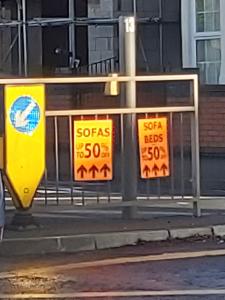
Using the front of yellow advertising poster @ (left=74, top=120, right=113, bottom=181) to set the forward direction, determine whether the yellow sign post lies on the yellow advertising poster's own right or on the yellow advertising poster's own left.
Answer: on the yellow advertising poster's own right

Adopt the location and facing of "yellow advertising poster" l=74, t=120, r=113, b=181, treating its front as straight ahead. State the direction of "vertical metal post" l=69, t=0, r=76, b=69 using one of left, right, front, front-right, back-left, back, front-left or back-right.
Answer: back

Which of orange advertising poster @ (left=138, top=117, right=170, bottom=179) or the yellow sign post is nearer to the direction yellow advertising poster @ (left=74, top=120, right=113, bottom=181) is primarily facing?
the yellow sign post

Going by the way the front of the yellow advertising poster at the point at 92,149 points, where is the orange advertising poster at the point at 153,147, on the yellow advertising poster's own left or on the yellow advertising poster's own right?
on the yellow advertising poster's own left

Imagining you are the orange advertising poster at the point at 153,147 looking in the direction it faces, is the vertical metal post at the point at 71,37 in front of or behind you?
behind

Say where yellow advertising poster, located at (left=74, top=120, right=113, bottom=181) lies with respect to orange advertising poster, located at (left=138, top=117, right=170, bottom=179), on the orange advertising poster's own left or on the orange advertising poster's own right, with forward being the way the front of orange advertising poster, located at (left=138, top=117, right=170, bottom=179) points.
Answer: on the orange advertising poster's own right

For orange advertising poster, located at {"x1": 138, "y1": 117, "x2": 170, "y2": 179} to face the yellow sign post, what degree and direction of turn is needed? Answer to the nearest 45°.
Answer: approximately 45° to its right

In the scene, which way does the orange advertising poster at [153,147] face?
toward the camera

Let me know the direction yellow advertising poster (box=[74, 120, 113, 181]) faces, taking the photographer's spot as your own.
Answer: facing the viewer

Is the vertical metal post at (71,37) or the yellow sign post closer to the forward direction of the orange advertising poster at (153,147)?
the yellow sign post

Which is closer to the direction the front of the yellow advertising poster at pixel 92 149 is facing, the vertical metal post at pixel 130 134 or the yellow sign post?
the yellow sign post

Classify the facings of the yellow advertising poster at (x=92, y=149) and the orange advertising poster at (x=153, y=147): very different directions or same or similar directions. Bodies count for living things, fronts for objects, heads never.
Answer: same or similar directions

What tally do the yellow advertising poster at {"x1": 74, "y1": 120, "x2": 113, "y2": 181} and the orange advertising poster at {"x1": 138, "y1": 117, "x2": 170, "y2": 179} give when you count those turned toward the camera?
2
